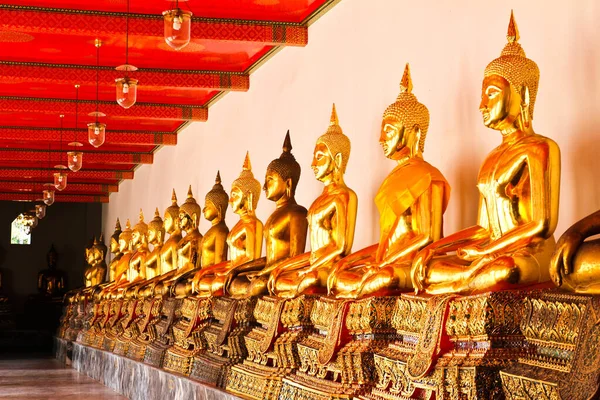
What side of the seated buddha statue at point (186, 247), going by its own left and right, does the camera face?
left

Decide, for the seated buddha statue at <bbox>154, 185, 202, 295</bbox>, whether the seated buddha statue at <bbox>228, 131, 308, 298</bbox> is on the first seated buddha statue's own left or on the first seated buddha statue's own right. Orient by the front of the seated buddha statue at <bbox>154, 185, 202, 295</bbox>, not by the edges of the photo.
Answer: on the first seated buddha statue's own left

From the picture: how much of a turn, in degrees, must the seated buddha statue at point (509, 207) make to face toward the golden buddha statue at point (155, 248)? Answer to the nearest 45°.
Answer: approximately 90° to its right

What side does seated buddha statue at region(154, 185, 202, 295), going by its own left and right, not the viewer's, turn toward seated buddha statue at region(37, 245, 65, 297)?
right

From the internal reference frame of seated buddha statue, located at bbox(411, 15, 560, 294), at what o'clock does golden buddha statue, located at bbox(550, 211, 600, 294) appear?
The golden buddha statue is roughly at 10 o'clock from the seated buddha statue.

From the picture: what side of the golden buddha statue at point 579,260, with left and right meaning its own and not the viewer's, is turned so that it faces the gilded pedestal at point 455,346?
right

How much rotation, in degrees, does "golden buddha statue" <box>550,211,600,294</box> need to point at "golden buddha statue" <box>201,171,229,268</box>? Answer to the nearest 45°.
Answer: approximately 90° to its right
